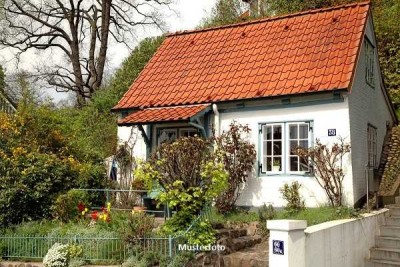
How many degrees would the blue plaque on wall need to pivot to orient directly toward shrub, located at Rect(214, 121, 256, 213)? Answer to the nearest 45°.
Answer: approximately 90° to its right

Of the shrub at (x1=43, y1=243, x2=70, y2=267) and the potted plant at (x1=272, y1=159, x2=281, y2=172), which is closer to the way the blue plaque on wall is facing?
the shrub

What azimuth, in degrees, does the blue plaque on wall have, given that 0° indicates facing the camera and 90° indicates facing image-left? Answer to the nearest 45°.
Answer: approximately 0°

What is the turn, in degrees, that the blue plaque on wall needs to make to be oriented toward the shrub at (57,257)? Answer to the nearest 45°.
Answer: approximately 45° to its right
